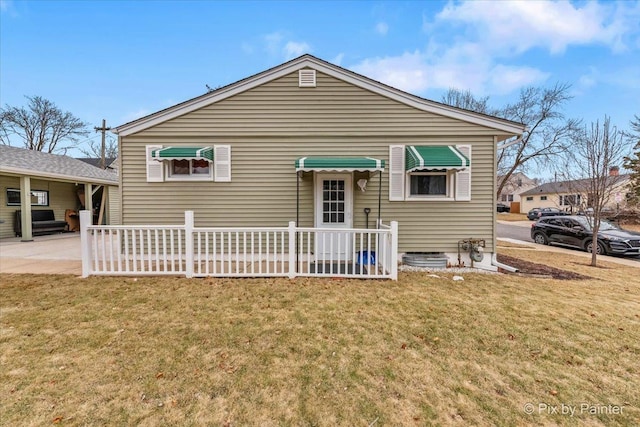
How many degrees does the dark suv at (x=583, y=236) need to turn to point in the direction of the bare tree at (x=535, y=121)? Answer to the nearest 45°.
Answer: approximately 135° to its left

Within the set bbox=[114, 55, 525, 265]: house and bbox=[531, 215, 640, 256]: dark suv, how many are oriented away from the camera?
0

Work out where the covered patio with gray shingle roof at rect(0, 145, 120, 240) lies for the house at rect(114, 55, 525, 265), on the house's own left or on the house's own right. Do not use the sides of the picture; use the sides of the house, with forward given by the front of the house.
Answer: on the house's own right

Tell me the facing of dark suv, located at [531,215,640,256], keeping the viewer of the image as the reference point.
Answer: facing the viewer and to the right of the viewer

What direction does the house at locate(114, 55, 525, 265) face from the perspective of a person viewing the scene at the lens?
facing the viewer

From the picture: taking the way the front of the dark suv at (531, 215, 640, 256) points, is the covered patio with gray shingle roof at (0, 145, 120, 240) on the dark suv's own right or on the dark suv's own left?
on the dark suv's own right
